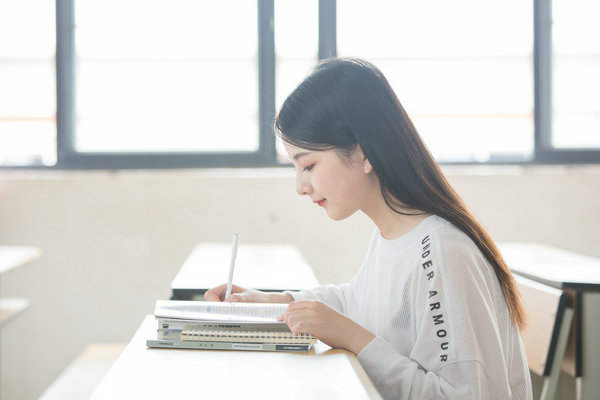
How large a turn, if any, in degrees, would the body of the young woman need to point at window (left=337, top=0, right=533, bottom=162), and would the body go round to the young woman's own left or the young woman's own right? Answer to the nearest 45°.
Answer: approximately 90° to the young woman's own right

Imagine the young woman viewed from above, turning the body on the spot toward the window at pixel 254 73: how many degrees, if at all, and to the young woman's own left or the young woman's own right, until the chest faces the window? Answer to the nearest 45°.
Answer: approximately 90° to the young woman's own right

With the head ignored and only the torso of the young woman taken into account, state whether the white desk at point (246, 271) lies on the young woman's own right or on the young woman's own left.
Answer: on the young woman's own right

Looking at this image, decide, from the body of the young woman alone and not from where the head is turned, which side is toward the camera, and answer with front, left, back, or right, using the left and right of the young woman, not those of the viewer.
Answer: left

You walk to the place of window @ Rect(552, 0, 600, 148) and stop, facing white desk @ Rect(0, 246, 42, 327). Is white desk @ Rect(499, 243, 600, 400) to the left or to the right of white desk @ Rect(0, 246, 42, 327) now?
left

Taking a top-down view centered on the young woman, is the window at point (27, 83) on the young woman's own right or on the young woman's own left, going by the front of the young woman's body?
on the young woman's own right

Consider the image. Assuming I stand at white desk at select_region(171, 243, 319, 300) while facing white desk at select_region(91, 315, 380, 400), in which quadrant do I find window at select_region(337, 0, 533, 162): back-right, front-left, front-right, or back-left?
back-left
